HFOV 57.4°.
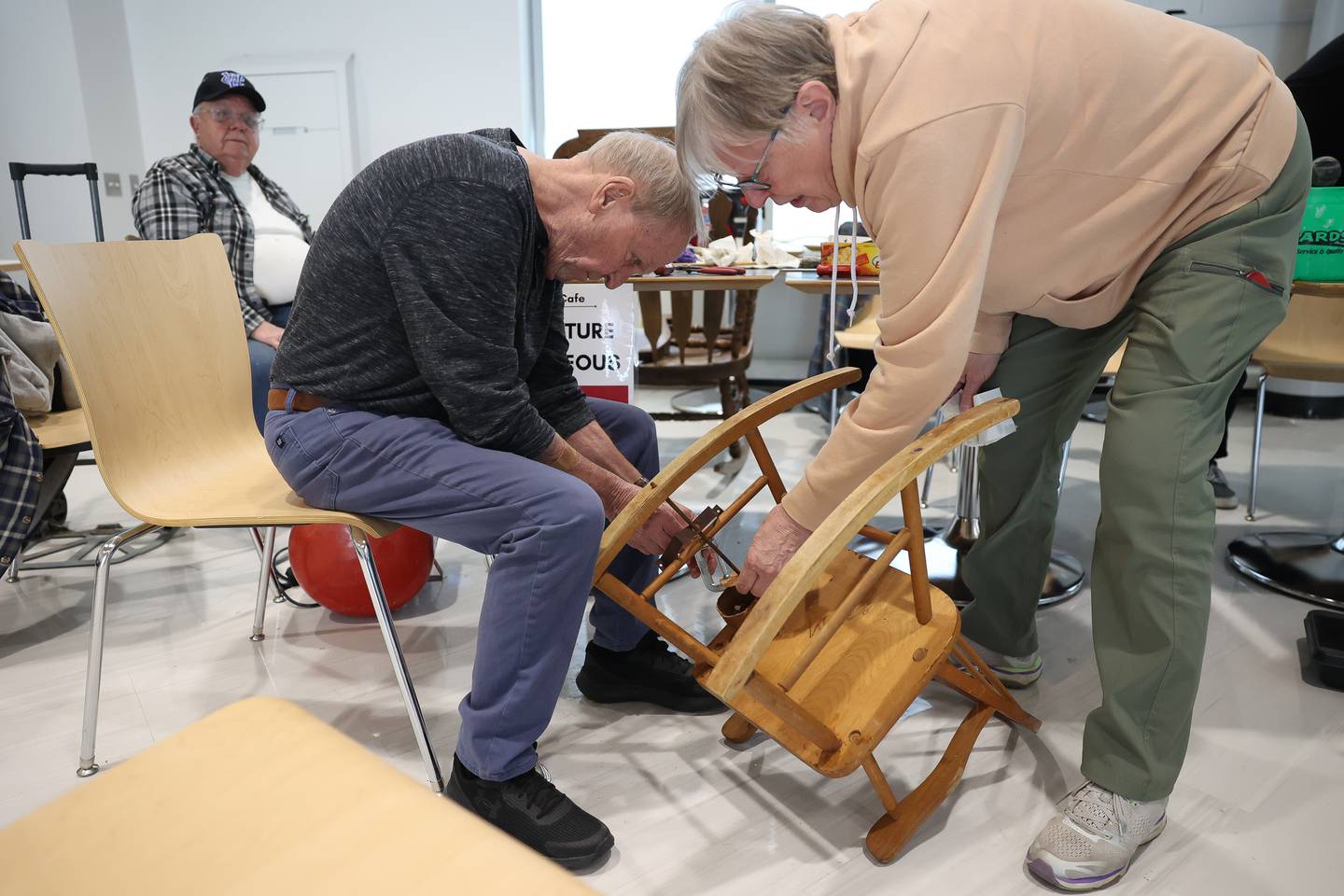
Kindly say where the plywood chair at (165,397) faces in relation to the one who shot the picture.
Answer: facing the viewer and to the right of the viewer

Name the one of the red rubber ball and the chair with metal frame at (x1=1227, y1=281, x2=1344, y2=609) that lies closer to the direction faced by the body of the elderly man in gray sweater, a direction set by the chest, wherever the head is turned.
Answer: the chair with metal frame

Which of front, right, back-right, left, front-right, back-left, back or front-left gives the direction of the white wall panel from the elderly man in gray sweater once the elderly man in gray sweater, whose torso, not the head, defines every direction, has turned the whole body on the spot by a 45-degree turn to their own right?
back-left

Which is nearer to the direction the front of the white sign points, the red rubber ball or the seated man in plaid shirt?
the red rubber ball

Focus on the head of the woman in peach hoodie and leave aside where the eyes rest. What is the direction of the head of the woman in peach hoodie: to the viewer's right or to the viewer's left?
to the viewer's left

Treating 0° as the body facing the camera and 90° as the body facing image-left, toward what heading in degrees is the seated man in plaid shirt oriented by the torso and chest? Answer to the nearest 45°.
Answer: approximately 315°

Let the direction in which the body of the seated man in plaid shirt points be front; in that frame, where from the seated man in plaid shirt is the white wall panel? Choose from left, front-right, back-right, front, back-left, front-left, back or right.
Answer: back-left

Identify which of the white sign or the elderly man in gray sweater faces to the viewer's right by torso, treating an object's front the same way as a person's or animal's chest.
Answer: the elderly man in gray sweater

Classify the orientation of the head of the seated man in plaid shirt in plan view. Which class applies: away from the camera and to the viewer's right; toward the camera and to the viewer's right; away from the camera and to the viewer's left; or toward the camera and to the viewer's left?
toward the camera and to the viewer's right

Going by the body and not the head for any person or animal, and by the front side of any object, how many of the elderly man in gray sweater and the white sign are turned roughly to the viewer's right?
1

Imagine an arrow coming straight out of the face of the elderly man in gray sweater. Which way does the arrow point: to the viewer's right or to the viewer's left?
to the viewer's right

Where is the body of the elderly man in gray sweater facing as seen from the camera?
to the viewer's right
